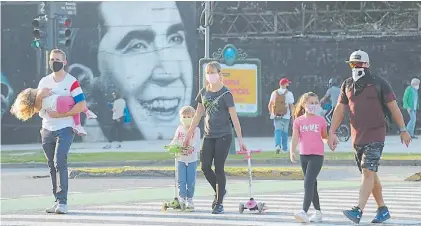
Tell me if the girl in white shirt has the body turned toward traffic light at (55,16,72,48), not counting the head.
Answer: no

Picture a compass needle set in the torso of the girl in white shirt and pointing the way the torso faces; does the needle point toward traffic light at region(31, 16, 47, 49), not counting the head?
no

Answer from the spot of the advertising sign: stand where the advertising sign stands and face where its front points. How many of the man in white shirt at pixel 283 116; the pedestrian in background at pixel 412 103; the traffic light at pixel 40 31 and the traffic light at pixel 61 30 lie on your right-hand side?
2

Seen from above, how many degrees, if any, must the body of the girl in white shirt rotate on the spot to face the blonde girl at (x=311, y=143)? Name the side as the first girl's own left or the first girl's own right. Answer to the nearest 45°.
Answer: approximately 45° to the first girl's own left

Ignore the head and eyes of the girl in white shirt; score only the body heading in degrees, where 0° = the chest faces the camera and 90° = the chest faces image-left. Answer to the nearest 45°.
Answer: approximately 0°

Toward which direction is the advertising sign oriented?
toward the camera

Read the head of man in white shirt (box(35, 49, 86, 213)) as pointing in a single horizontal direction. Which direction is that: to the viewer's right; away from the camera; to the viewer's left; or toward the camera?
toward the camera

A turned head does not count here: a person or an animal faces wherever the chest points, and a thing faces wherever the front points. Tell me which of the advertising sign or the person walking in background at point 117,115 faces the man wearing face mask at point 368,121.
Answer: the advertising sign

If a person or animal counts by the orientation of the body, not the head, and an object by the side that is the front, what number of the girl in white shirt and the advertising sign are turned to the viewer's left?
0

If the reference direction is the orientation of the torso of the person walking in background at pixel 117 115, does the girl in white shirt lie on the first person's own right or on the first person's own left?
on the first person's own left

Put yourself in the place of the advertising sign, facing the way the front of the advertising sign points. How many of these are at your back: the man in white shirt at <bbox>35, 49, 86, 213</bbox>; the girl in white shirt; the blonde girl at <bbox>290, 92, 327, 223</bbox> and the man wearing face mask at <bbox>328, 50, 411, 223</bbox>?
0

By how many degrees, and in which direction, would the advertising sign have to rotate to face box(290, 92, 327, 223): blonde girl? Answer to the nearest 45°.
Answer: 0° — it already faces them
